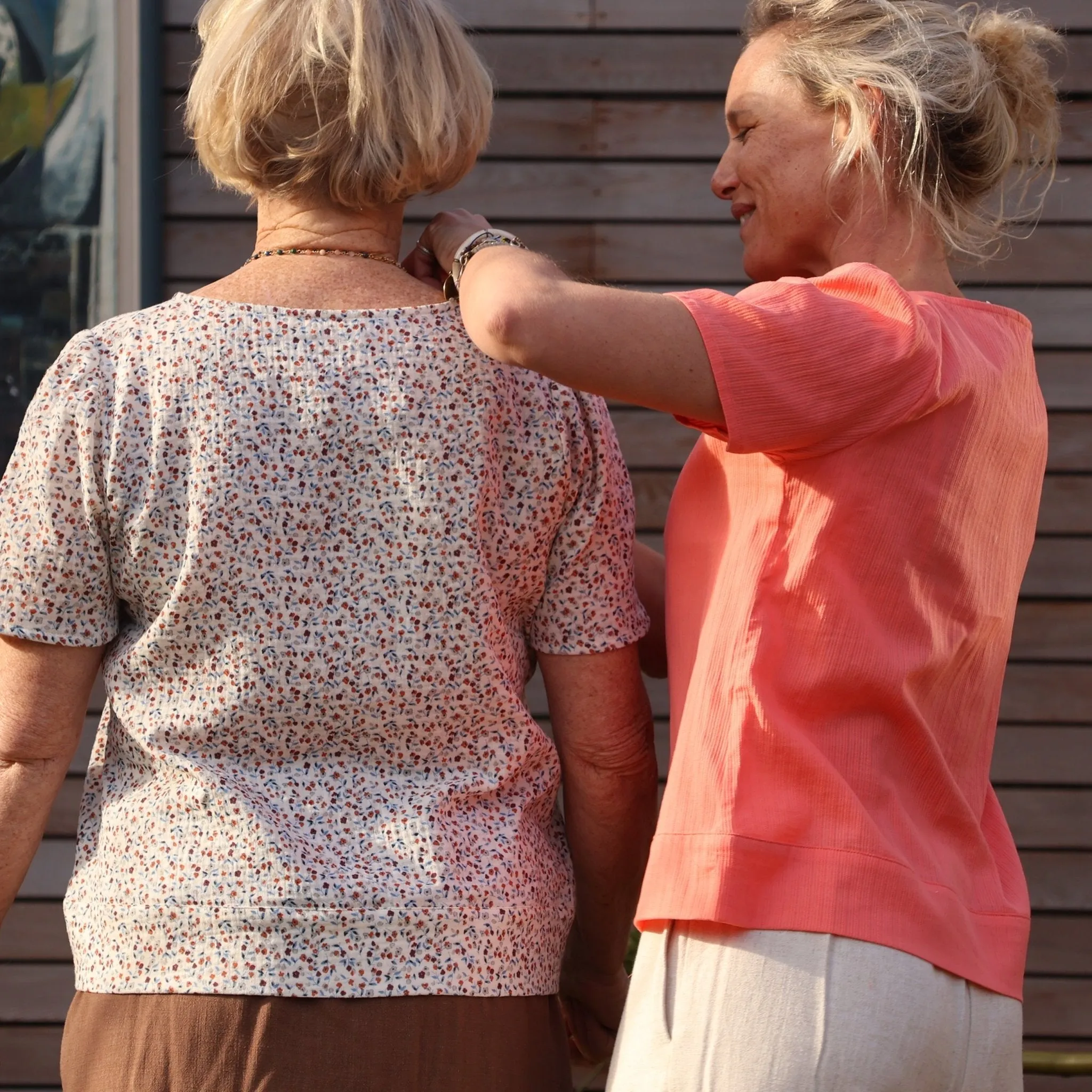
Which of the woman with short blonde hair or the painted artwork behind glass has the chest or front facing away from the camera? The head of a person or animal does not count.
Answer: the woman with short blonde hair

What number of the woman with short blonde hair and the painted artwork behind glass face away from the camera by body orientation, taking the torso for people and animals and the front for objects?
1

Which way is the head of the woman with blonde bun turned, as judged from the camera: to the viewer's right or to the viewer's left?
to the viewer's left

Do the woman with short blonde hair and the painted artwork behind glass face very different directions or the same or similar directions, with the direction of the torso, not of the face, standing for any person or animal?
very different directions

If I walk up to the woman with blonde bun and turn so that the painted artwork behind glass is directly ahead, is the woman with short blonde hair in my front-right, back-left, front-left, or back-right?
front-left

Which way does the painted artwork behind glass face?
toward the camera

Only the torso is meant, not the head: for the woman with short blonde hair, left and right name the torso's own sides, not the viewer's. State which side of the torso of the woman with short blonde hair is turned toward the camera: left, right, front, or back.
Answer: back

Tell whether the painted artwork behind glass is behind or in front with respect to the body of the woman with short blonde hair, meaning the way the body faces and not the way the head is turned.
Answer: in front

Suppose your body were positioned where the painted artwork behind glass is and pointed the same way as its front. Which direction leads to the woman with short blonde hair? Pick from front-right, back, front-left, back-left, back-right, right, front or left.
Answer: front

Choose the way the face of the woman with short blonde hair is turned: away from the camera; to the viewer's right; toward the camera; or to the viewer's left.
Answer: away from the camera

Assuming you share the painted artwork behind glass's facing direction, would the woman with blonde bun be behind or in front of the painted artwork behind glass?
in front
